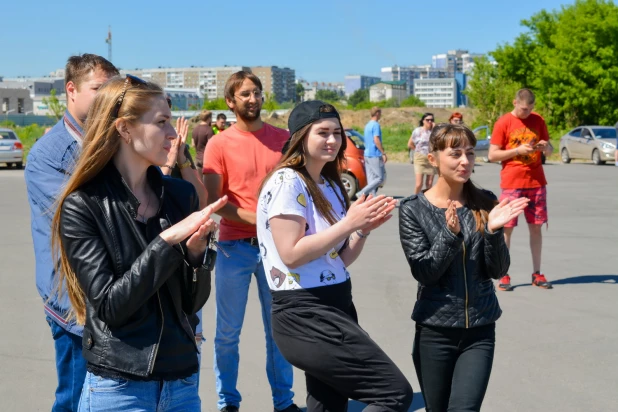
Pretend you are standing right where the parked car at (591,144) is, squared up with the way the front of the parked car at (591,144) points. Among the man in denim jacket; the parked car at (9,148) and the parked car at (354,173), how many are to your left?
0

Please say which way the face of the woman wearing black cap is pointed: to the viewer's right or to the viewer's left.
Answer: to the viewer's right

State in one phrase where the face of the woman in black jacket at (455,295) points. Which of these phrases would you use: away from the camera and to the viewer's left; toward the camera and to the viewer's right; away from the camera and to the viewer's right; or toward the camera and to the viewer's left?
toward the camera and to the viewer's right

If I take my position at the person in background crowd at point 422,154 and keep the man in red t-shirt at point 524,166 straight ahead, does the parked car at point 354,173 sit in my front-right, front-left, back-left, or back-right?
back-right

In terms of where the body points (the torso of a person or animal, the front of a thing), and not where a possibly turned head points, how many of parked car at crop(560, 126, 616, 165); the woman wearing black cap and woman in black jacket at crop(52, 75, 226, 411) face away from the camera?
0

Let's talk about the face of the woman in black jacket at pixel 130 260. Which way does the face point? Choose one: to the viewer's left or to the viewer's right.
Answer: to the viewer's right

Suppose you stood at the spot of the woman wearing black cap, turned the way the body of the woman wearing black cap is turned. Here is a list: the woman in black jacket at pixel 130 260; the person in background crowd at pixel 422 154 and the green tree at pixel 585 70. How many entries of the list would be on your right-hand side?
1

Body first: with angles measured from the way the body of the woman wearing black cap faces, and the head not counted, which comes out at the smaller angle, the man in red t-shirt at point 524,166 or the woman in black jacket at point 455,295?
the woman in black jacket

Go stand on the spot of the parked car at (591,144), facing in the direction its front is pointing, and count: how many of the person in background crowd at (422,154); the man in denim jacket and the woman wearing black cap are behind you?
0

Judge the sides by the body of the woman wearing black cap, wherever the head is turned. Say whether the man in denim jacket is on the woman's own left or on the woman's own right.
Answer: on the woman's own right

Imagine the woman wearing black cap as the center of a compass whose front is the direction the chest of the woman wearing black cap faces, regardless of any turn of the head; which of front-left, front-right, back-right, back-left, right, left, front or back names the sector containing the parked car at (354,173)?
back-left

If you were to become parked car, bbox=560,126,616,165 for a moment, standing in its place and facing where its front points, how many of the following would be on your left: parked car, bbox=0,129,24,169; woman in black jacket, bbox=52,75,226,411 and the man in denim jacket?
0

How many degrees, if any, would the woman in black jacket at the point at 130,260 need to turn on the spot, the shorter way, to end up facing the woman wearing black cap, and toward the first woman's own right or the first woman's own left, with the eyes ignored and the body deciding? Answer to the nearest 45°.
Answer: approximately 90° to the first woman's own left

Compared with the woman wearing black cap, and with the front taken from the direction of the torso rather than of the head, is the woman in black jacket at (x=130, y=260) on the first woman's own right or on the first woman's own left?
on the first woman's own right
